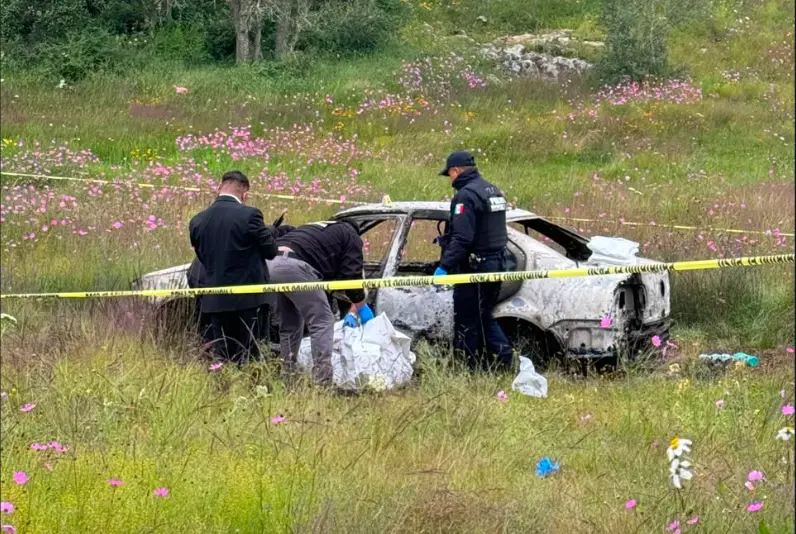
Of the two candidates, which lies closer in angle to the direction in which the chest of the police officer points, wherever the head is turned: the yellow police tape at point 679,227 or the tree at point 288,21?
the tree

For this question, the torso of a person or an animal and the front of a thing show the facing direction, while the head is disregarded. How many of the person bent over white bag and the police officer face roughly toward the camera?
0

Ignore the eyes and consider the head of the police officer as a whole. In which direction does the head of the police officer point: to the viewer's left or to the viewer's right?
to the viewer's left

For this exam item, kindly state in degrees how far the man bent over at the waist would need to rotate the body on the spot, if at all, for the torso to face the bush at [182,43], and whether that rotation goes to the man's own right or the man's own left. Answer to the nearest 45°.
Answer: approximately 45° to the man's own left

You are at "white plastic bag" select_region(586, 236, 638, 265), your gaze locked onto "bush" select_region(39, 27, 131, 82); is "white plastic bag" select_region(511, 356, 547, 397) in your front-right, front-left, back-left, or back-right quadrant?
back-left

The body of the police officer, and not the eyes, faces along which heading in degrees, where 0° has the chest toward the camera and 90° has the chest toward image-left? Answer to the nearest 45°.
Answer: approximately 135°

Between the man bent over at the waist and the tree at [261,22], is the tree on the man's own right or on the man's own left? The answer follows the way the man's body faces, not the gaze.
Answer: on the man's own left

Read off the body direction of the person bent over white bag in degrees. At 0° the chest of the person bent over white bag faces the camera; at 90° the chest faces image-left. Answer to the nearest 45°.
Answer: approximately 225°

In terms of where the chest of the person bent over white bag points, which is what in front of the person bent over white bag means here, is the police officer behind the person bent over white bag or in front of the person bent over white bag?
in front
